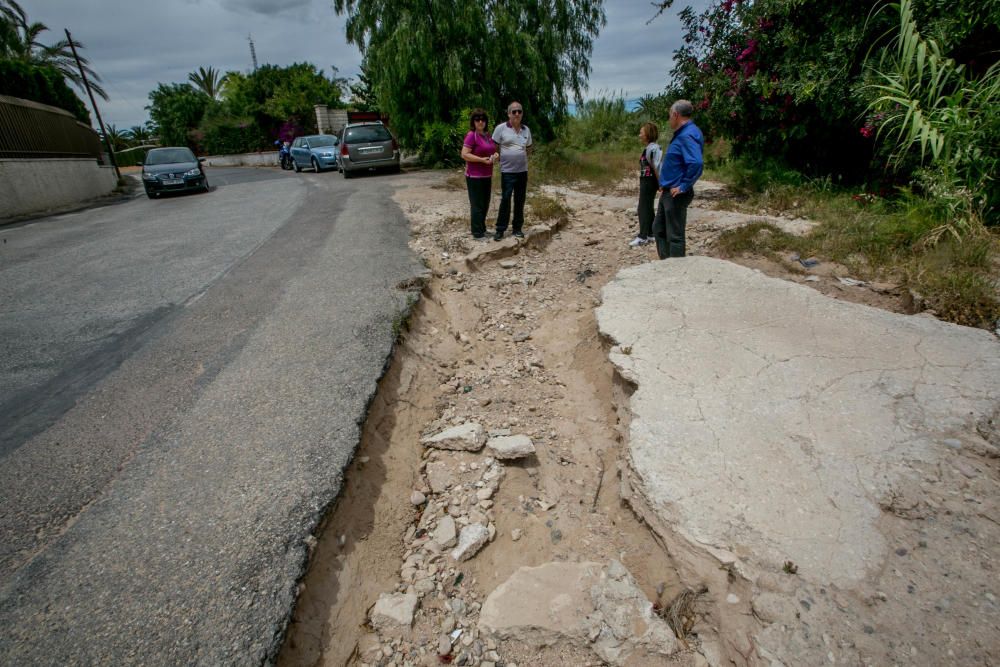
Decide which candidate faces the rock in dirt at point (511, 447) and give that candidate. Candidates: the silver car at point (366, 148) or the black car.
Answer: the black car

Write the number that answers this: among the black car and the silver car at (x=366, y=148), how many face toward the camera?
1

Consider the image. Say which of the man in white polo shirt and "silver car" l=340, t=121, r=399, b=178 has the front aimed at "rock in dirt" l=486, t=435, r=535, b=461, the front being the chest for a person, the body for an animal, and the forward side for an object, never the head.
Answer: the man in white polo shirt

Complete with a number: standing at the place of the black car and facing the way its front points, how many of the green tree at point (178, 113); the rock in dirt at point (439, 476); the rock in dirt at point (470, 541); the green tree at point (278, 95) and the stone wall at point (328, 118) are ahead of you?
2

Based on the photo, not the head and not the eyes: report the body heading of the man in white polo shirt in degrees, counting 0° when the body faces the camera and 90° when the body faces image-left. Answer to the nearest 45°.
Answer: approximately 0°

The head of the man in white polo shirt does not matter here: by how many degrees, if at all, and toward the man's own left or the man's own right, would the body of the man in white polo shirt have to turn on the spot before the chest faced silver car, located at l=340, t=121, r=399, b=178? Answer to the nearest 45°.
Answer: approximately 135° to the man's own right

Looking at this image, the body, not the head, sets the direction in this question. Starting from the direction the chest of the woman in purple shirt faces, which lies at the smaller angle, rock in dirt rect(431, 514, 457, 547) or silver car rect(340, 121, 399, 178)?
the rock in dirt

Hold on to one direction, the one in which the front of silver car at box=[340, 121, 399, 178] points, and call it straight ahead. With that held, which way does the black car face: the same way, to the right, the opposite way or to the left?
the opposite way

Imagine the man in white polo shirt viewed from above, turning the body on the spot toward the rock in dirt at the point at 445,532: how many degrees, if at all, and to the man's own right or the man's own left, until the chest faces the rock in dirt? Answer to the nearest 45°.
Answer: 0° — they already face it

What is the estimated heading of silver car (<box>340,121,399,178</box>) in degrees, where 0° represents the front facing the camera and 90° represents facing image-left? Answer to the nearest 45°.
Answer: approximately 180°

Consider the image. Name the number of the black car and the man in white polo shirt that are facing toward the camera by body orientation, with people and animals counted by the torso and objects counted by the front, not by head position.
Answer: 2

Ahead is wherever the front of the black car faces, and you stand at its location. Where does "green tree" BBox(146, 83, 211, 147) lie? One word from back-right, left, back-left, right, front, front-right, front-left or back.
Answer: back
